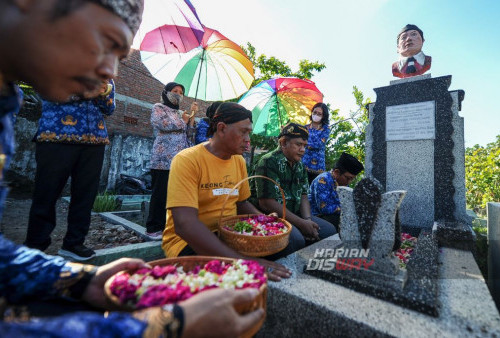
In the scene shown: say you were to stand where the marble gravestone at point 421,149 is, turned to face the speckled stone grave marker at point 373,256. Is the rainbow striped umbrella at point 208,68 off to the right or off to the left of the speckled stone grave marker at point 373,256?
right

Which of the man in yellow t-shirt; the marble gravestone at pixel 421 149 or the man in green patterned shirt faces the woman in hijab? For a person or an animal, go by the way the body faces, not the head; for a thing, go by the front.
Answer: the marble gravestone

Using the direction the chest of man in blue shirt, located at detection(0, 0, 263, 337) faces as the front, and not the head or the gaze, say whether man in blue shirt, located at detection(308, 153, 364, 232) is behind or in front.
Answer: in front

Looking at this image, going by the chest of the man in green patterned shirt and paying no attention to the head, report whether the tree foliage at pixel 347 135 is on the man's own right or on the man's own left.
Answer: on the man's own left

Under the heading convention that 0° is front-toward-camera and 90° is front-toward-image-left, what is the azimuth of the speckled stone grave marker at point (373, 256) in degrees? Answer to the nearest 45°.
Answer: approximately 45°

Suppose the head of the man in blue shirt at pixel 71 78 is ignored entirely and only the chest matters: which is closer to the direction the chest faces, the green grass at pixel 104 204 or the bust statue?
the bust statue

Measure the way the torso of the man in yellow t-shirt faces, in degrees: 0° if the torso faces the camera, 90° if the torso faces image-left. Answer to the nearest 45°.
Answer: approximately 315°

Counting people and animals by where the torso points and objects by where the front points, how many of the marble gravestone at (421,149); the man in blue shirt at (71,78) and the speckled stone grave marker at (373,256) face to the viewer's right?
1

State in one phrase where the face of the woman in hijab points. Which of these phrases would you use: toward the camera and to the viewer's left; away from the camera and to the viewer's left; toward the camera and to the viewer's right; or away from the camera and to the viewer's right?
toward the camera and to the viewer's right

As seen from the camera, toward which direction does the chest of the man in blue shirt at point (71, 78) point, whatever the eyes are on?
to the viewer's right

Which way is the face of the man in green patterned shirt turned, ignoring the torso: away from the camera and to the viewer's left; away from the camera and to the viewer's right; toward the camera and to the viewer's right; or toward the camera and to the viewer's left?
toward the camera and to the viewer's right

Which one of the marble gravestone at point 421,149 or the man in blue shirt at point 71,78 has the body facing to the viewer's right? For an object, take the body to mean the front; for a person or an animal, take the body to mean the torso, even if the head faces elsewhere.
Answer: the man in blue shirt

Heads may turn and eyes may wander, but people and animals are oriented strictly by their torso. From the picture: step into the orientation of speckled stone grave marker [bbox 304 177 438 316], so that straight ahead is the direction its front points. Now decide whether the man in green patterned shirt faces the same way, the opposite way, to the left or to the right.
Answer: to the left
